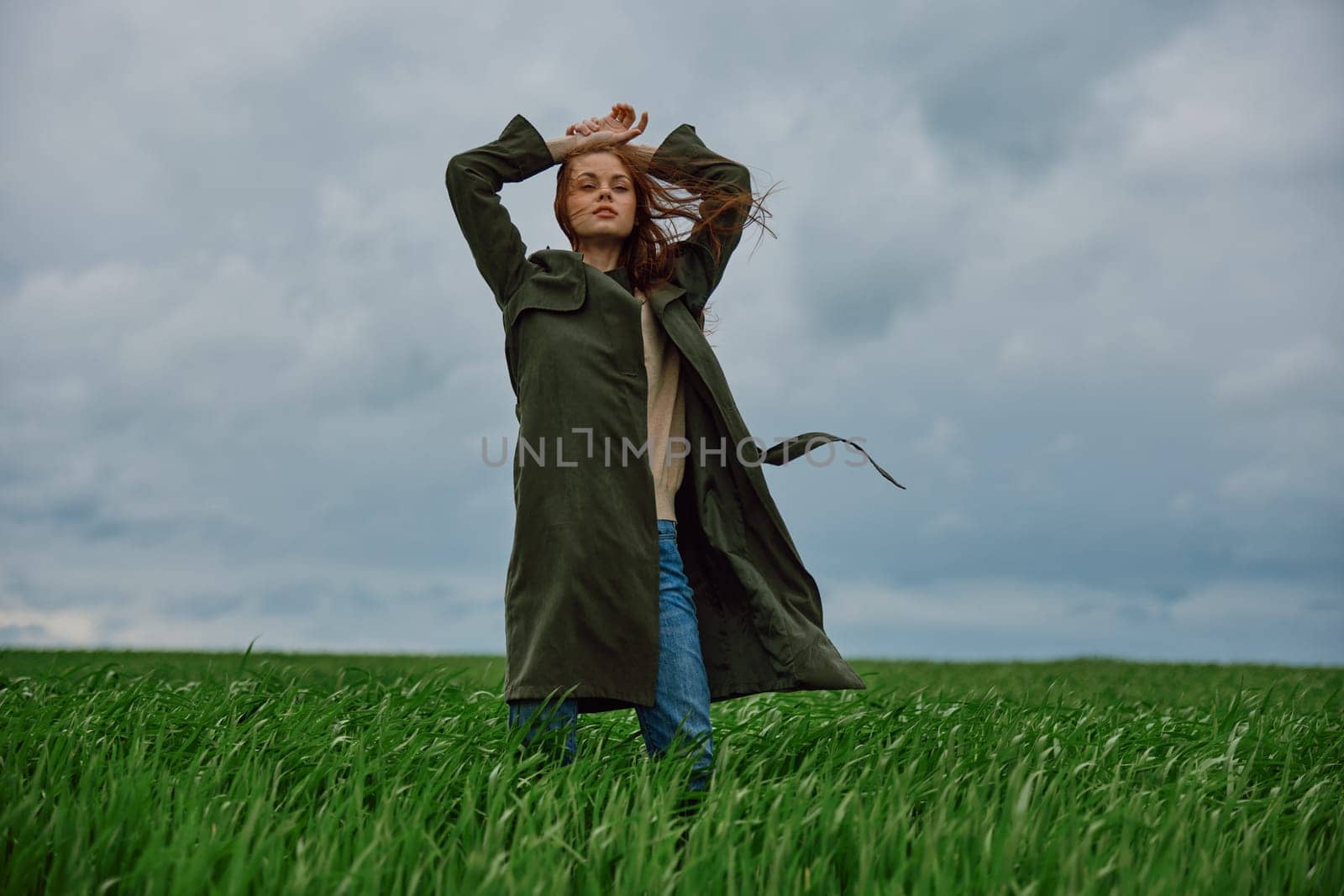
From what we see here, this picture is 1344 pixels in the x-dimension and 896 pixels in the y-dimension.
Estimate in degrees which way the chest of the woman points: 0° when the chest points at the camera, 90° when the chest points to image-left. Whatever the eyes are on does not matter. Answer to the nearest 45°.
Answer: approximately 0°
